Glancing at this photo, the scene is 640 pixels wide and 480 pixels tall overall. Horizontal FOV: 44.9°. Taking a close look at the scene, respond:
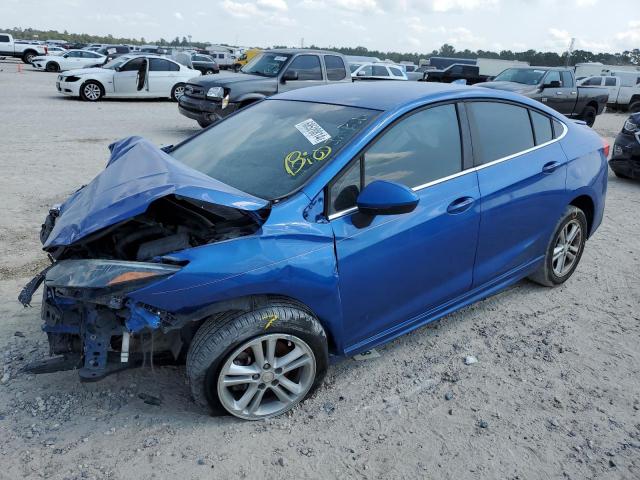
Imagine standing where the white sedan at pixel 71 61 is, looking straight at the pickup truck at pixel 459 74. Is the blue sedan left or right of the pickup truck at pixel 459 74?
right

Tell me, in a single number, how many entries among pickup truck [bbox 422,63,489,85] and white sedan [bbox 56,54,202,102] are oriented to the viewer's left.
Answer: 2

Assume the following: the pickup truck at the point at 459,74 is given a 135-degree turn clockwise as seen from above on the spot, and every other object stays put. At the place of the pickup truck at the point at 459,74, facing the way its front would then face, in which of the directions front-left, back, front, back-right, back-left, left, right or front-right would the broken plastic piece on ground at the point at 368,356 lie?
back-right

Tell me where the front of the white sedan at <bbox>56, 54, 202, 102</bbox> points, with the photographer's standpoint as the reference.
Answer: facing to the left of the viewer

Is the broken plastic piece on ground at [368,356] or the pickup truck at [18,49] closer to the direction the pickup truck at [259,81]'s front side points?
the broken plastic piece on ground

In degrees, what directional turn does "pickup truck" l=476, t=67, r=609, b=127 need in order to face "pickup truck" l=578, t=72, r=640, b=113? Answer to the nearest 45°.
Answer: approximately 135° to its right

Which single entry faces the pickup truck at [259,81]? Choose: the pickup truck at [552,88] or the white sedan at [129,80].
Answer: the pickup truck at [552,88]

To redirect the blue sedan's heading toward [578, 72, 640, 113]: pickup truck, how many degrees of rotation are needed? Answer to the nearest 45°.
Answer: approximately 180°

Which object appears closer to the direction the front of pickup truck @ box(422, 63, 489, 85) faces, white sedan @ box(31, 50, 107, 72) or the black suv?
the white sedan

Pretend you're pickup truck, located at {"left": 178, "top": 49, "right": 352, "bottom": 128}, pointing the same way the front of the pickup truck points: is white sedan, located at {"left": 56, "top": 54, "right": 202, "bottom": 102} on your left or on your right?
on your right

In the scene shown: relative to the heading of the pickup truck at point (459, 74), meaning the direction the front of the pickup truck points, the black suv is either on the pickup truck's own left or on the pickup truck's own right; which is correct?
on the pickup truck's own left

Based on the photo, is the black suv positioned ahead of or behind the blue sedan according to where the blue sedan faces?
behind

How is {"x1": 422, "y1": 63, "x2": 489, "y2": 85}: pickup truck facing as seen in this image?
to the viewer's left
